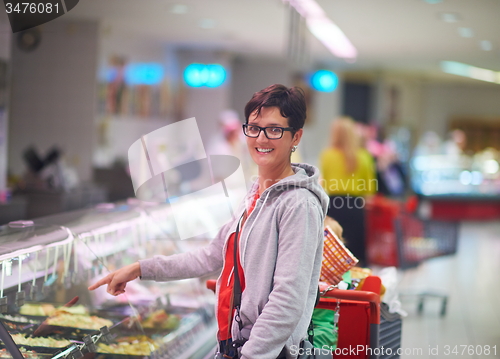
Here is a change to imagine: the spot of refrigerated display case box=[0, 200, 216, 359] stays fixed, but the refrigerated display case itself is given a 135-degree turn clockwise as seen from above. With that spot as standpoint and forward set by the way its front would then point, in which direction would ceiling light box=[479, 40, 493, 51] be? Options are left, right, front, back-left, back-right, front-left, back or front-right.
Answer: back-right

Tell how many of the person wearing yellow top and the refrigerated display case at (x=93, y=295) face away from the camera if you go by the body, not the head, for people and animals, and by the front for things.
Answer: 1

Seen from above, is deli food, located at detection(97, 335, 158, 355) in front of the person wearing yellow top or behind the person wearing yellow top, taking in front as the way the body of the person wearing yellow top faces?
behind

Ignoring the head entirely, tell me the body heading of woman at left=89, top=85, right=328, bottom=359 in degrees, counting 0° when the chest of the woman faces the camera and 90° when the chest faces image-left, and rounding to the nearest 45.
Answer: approximately 45°

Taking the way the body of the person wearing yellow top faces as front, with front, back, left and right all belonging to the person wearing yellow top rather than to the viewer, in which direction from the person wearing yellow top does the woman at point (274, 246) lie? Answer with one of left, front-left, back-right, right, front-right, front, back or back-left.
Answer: back

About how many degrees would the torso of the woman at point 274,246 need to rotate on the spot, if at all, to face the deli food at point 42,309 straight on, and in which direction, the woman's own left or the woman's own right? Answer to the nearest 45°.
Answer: approximately 90° to the woman's own right

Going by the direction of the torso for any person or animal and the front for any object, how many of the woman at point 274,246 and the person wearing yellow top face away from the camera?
1

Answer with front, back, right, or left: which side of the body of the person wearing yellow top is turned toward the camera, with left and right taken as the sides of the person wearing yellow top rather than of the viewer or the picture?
back

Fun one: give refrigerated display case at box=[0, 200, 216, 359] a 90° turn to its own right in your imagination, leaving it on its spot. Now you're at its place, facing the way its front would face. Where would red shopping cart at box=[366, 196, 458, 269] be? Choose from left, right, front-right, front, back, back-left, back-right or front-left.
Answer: back
